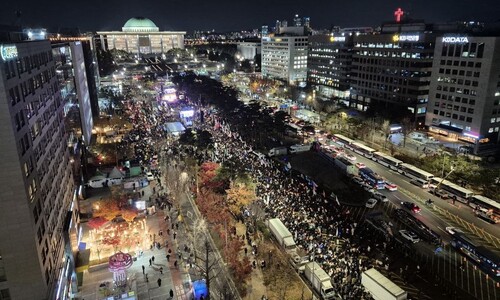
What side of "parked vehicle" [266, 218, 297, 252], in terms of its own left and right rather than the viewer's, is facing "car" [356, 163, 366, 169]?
left

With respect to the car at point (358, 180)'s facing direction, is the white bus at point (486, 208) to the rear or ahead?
to the rear

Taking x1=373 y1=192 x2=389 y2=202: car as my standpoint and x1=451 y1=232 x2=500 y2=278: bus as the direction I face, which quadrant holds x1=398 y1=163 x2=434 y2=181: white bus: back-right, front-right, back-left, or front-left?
back-left

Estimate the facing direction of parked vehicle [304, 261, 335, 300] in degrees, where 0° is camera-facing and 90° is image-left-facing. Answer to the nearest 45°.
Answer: approximately 315°

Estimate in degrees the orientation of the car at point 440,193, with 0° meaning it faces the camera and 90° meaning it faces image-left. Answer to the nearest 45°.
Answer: approximately 135°

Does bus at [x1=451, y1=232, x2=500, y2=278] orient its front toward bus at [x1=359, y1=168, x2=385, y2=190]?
yes

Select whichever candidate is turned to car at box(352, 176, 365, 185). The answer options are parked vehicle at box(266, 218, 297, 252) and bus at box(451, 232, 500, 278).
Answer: the bus

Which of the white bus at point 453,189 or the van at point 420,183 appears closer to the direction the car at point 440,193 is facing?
the van

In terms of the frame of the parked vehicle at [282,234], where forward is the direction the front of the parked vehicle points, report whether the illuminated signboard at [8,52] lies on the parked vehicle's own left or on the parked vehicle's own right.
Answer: on the parked vehicle's own right

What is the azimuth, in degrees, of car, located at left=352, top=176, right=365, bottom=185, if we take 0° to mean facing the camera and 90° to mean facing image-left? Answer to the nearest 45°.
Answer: approximately 135°

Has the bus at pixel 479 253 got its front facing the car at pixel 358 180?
yes

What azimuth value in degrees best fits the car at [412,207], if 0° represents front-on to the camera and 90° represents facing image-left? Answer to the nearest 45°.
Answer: approximately 135°
